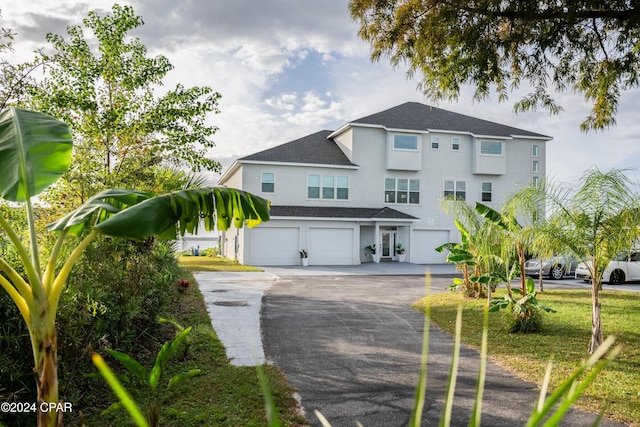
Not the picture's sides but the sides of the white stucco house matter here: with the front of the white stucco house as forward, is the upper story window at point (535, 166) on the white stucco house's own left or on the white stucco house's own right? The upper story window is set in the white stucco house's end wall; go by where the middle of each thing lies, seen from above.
on the white stucco house's own left

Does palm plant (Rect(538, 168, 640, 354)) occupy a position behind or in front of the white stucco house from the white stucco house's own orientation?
in front

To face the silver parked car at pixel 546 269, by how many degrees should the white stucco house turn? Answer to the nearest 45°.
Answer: approximately 45° to its left

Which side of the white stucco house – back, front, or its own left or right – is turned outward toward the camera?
front

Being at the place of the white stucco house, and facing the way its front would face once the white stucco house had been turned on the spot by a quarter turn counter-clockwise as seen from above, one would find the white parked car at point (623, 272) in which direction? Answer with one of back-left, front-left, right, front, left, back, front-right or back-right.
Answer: front-right

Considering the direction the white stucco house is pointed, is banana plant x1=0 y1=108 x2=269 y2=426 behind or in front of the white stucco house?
in front

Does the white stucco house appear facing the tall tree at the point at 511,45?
yes

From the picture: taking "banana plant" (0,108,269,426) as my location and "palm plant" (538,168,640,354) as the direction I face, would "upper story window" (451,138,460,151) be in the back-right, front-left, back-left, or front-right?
front-left

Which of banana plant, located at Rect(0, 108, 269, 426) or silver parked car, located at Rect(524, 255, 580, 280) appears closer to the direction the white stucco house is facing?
the banana plant
